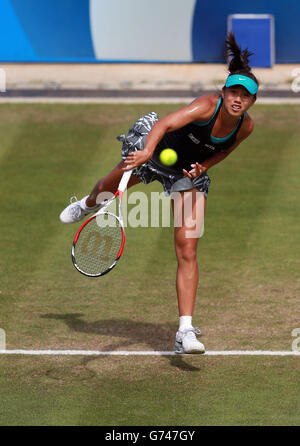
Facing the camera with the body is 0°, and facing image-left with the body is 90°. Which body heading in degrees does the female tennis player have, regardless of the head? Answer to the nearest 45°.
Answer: approximately 0°
